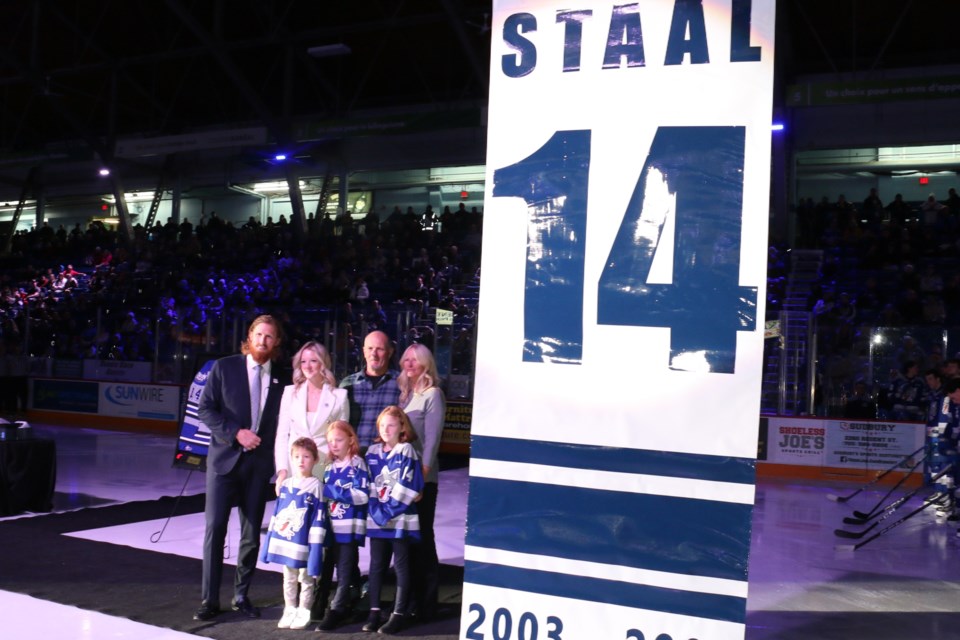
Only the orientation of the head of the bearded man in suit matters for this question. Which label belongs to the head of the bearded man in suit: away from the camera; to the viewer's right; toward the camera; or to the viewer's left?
toward the camera

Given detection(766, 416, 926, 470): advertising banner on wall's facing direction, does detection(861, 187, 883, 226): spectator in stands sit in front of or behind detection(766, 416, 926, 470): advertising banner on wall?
behind

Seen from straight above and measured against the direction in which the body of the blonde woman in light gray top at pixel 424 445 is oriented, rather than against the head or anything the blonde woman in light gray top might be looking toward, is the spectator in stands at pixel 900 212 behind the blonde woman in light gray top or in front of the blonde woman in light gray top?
behind

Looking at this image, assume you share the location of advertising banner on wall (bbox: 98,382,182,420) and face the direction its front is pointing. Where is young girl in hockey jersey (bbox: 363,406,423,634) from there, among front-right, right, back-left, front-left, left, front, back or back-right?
front

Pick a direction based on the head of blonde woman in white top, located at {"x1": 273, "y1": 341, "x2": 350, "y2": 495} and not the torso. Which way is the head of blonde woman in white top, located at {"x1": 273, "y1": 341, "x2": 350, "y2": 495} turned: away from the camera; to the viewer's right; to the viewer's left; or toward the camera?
toward the camera

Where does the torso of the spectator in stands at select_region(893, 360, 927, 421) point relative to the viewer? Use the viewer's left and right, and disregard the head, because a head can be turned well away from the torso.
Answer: facing the viewer

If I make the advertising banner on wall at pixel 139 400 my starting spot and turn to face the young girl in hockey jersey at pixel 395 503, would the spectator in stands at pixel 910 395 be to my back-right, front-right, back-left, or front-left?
front-left

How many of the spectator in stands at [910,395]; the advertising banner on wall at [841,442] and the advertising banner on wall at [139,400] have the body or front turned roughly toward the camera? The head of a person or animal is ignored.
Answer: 3

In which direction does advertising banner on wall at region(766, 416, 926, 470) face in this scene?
toward the camera

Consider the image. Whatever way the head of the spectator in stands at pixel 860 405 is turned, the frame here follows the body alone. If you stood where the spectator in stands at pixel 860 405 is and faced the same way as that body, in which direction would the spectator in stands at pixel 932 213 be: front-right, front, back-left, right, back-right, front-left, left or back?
back

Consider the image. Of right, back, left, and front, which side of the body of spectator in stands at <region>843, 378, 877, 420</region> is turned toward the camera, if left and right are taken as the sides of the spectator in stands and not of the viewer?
front

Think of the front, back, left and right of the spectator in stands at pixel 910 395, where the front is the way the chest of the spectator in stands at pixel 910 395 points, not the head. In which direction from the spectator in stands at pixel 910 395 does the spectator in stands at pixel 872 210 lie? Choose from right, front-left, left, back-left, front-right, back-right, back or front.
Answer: back

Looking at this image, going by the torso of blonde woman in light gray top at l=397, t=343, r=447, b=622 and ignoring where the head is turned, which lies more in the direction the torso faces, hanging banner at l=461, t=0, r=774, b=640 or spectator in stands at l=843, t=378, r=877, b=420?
the hanging banner

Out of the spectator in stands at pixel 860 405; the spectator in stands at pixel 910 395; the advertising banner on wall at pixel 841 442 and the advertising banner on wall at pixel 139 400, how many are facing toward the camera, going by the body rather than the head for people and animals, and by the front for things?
4
